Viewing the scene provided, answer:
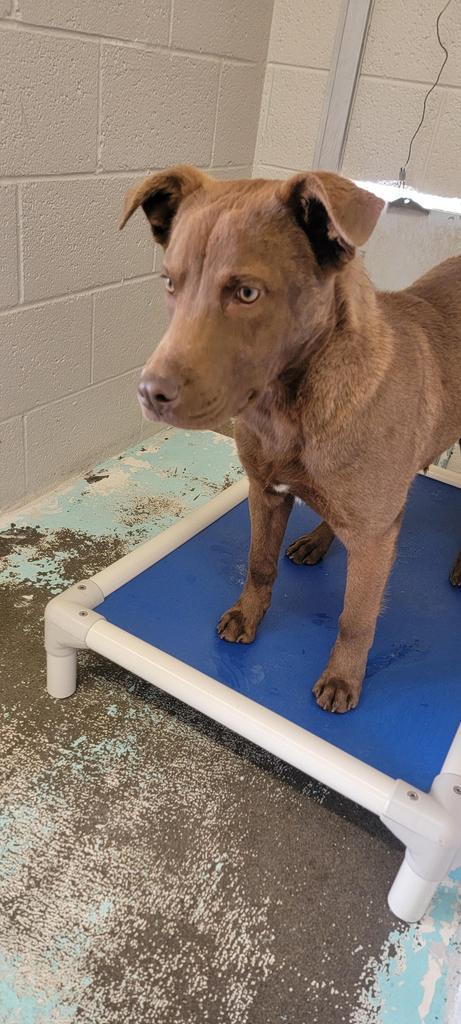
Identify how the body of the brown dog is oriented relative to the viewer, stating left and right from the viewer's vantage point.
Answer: facing the viewer and to the left of the viewer

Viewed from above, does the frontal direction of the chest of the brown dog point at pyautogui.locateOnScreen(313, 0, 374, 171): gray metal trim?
no
